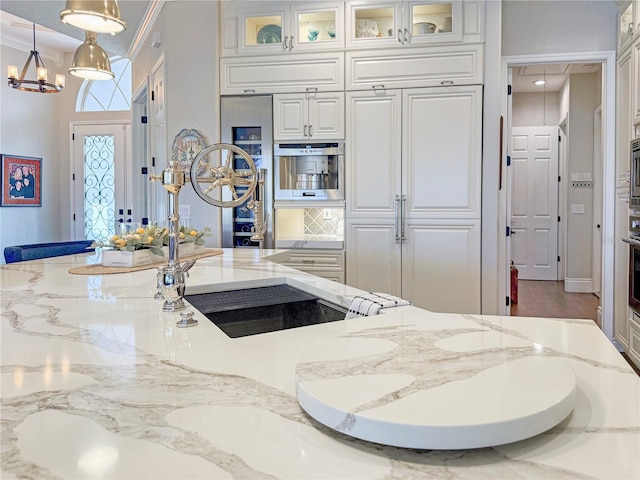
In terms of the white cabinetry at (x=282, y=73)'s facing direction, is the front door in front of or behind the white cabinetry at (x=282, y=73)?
behind

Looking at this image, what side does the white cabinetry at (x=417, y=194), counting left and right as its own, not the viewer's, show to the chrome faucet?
front

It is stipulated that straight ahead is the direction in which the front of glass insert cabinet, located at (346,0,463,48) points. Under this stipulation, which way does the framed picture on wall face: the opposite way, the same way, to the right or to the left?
to the left

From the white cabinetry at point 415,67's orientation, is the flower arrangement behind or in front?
in front

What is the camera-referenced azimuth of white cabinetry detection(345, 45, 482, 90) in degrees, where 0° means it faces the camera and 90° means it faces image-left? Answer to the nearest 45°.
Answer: approximately 0°

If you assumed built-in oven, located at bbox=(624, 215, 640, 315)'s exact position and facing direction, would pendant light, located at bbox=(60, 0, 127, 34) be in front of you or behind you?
in front

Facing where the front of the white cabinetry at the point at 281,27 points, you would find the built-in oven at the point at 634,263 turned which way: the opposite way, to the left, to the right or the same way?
to the right
